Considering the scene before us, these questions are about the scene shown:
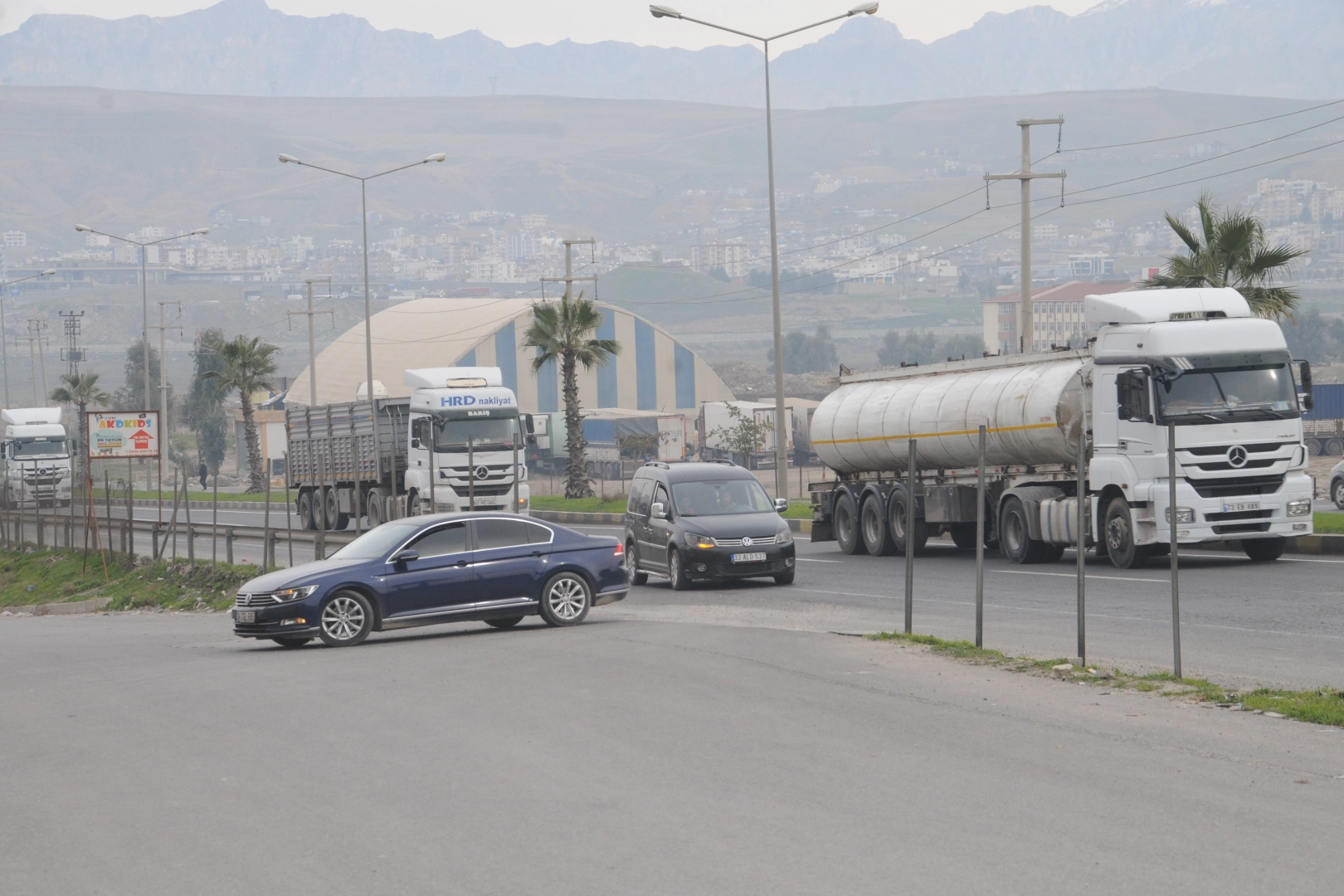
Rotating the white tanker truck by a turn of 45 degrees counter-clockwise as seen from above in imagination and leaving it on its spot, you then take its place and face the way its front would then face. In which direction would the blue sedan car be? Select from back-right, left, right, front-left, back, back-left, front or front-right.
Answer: back-right

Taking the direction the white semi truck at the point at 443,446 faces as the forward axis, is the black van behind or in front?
in front

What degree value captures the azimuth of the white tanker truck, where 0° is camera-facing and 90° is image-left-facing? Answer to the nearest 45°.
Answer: approximately 315°

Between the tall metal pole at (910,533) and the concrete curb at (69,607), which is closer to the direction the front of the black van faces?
the tall metal pole

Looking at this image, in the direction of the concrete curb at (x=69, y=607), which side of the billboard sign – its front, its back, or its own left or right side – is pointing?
front

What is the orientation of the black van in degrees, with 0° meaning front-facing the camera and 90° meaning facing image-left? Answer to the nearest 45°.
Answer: approximately 315°

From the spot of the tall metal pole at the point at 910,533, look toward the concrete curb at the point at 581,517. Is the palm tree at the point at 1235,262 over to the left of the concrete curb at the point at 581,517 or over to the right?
right

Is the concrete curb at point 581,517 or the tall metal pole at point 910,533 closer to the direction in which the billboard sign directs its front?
the tall metal pole

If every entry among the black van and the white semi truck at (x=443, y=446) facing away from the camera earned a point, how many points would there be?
0

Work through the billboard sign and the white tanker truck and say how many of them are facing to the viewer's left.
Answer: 0
